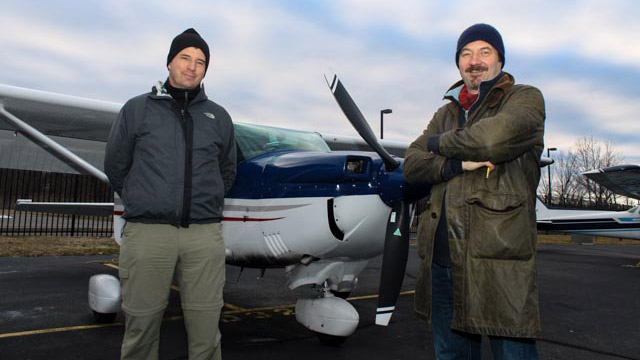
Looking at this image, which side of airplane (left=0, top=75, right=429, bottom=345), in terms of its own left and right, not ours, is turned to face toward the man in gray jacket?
right

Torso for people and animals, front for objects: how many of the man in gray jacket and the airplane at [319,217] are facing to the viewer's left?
0

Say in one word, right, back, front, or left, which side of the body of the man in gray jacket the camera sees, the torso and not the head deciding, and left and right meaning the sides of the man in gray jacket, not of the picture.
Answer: front

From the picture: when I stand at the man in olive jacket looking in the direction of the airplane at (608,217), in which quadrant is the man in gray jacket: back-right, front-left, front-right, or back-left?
back-left

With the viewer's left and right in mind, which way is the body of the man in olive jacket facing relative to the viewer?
facing the viewer and to the left of the viewer

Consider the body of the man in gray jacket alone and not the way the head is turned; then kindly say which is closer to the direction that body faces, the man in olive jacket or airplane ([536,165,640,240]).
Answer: the man in olive jacket

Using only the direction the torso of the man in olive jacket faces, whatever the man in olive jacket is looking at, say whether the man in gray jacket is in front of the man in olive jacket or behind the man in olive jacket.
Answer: in front

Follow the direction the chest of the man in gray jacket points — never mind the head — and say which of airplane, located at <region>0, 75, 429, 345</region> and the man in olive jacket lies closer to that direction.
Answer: the man in olive jacket

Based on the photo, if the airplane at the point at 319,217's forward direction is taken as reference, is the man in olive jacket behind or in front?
in front

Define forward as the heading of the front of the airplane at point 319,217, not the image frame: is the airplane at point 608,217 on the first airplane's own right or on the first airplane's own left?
on the first airplane's own left

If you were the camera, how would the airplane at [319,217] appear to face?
facing the viewer and to the right of the viewer
